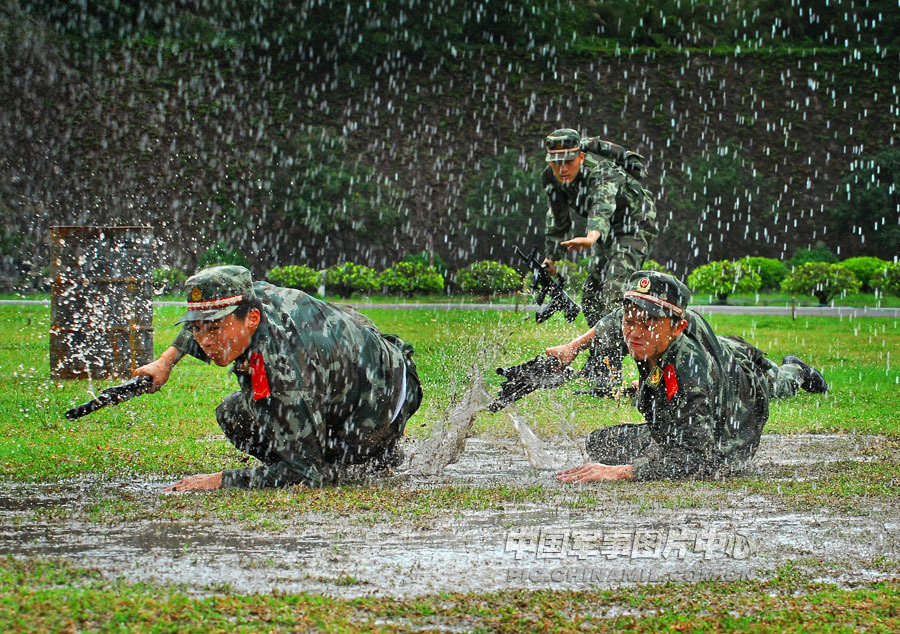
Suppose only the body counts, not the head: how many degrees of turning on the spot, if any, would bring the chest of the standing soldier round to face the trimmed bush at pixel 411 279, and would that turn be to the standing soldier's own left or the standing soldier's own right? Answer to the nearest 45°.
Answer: approximately 135° to the standing soldier's own right

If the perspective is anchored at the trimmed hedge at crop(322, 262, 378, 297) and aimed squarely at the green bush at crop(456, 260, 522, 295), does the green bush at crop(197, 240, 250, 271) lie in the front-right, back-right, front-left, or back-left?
back-left

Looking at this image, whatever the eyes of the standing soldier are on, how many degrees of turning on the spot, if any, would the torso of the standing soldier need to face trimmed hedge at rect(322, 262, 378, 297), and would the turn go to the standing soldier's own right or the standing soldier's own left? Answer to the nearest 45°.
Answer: approximately 135° to the standing soldier's own right

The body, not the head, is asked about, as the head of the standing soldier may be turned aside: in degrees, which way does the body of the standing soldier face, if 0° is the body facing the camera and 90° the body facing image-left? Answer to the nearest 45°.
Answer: approximately 45°

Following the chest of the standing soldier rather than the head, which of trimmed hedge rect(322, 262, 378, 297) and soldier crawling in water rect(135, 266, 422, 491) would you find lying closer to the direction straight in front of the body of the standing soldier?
the soldier crawling in water

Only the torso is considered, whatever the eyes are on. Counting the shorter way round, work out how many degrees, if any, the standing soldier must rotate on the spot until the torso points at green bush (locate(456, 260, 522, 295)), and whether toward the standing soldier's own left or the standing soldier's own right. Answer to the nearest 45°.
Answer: approximately 135° to the standing soldier's own right

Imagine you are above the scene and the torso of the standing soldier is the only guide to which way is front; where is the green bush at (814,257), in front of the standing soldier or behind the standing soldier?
behind
